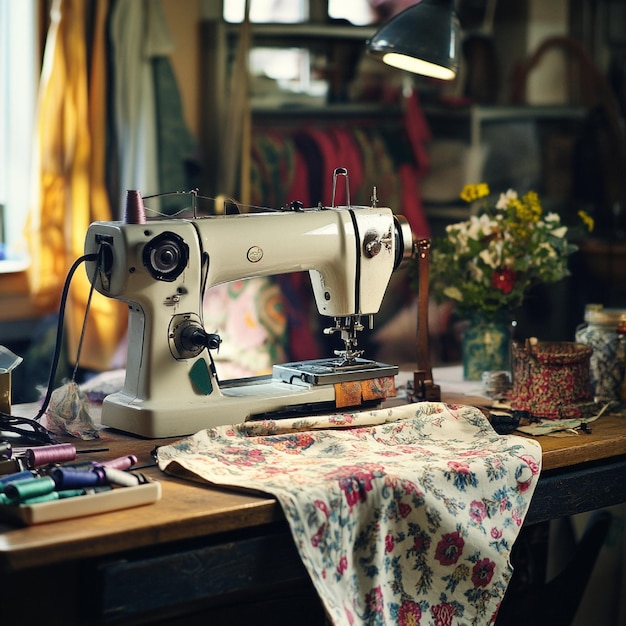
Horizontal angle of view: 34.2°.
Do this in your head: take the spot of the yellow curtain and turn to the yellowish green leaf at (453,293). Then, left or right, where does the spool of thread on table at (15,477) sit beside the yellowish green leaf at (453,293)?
right

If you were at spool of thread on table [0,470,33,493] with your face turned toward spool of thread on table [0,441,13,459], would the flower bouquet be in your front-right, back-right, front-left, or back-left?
front-right

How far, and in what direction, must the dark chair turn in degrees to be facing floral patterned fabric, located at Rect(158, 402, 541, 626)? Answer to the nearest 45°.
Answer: approximately 90° to its left

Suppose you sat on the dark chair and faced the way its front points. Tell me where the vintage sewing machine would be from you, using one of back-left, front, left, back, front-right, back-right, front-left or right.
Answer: front-left

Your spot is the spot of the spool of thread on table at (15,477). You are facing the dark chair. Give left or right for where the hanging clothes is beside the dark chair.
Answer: left

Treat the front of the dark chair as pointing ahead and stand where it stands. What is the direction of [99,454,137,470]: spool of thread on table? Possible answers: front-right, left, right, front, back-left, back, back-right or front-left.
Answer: front-left
